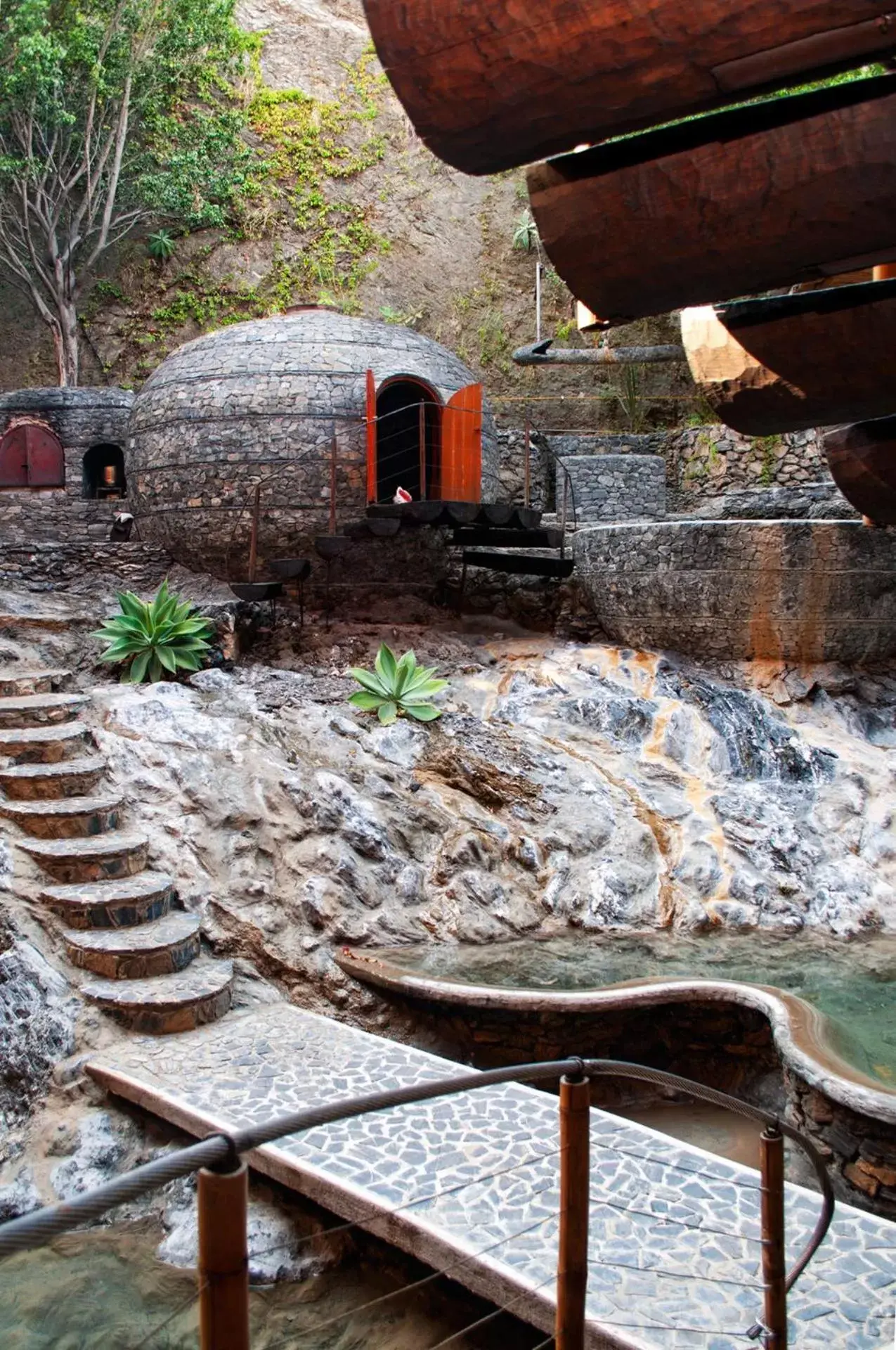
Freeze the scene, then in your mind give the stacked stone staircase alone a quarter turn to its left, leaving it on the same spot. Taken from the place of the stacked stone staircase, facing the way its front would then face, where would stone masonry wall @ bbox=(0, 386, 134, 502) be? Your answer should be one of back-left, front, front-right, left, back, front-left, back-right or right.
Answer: front-left

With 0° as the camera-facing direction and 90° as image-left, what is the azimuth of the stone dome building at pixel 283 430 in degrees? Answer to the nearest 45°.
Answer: approximately 315°

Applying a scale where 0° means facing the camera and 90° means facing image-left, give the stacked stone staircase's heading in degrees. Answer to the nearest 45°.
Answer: approximately 315°

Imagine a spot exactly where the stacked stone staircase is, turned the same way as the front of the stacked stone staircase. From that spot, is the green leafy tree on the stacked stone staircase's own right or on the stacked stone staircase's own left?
on the stacked stone staircase's own left

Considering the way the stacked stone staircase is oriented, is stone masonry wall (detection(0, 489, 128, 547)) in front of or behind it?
behind

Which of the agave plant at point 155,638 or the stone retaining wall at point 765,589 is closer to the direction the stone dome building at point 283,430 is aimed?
the stone retaining wall

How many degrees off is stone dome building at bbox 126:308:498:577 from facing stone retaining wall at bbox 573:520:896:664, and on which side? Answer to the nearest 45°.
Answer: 0° — it already faces it

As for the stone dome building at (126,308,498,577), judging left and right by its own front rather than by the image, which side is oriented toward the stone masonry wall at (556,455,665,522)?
left

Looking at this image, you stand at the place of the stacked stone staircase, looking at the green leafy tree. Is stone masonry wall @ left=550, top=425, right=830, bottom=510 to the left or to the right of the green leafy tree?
right

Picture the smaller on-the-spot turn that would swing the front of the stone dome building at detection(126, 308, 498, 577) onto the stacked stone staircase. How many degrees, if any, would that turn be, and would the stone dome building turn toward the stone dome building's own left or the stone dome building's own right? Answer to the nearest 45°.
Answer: approximately 45° to the stone dome building's own right
